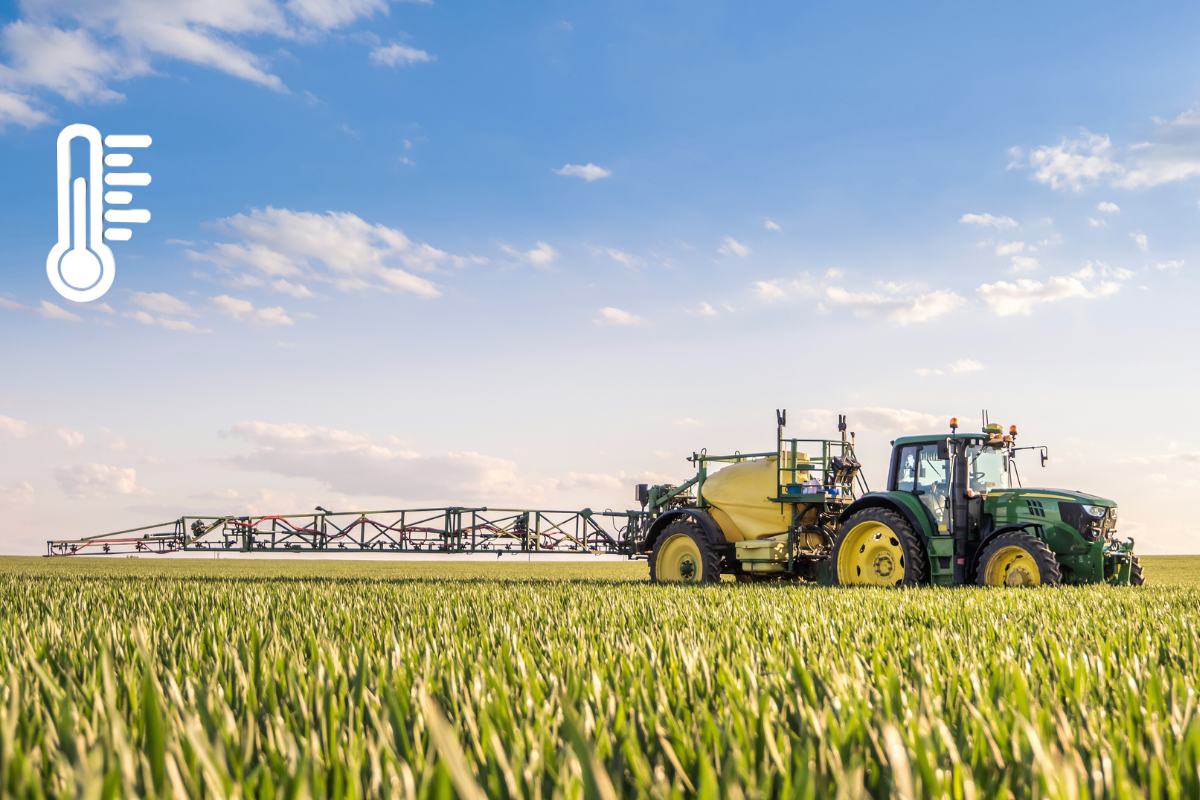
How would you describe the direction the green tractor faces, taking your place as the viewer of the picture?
facing the viewer and to the right of the viewer
